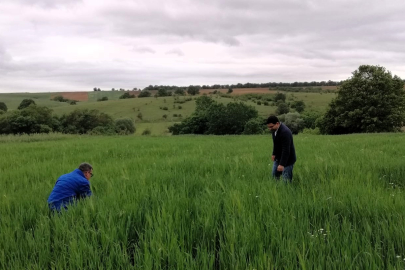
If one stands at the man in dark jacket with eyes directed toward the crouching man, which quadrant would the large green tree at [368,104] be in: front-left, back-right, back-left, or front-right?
back-right

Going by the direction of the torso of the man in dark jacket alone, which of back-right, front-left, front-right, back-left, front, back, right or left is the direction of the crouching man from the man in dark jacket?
front

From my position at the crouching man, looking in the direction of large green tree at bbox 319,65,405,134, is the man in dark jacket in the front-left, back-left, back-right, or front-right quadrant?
front-right

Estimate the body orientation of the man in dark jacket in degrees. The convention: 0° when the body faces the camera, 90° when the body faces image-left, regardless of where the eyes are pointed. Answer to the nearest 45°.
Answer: approximately 45°

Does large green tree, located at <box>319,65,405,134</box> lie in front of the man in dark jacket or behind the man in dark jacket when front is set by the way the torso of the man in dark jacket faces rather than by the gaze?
behind

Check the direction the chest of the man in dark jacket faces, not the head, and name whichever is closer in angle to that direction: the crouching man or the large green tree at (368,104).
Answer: the crouching man
